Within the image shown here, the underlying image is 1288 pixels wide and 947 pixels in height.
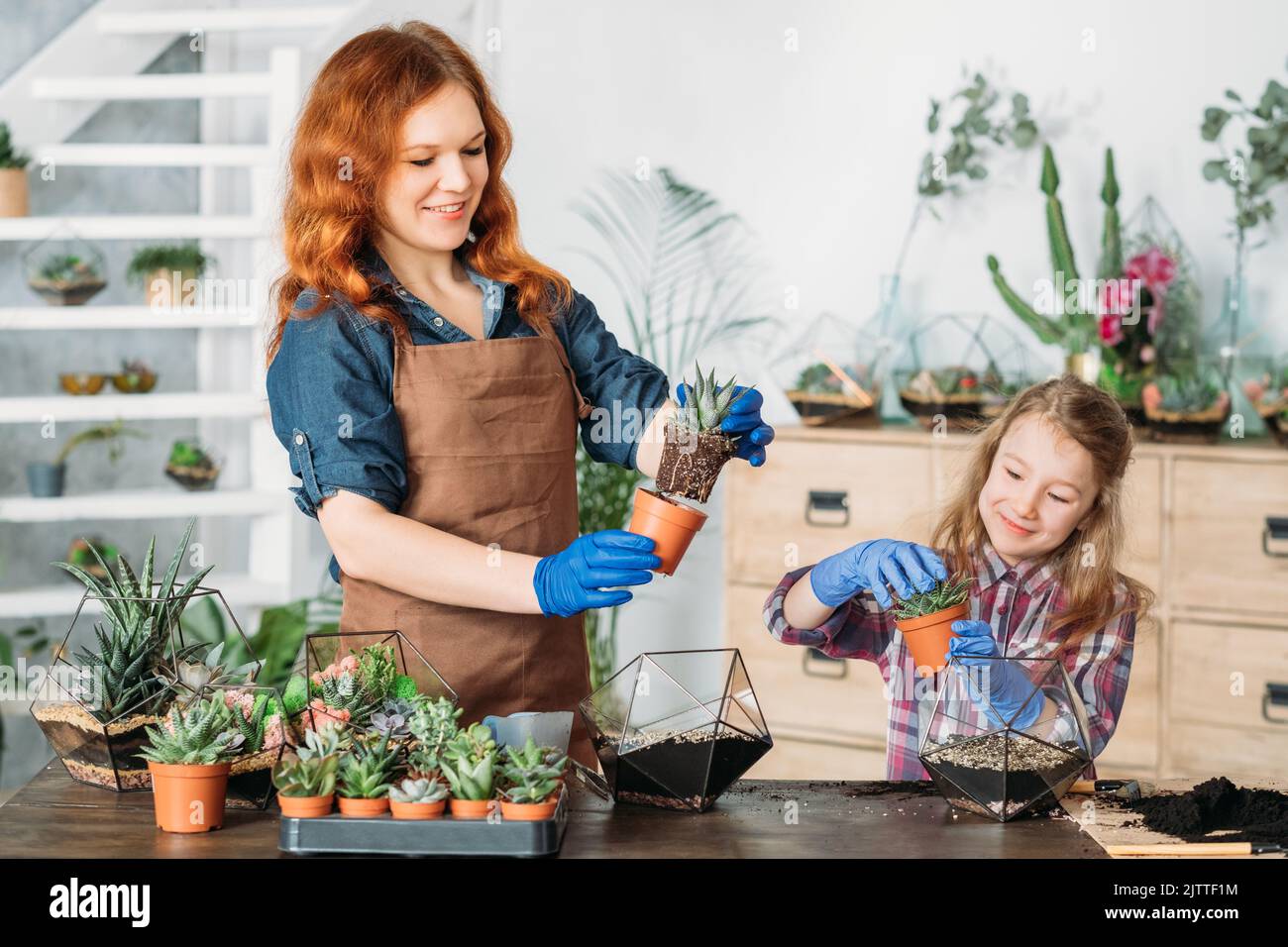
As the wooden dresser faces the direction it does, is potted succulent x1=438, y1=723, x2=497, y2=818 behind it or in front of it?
in front

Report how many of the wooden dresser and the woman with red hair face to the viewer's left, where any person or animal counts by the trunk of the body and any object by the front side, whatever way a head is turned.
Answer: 0

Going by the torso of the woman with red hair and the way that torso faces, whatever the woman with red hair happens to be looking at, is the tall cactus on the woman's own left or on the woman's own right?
on the woman's own left

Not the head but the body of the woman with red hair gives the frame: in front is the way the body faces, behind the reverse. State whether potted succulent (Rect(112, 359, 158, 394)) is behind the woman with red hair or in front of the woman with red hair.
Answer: behind

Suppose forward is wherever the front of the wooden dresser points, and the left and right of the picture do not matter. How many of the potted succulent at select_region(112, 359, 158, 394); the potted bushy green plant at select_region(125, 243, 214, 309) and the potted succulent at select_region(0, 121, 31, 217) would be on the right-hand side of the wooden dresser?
3

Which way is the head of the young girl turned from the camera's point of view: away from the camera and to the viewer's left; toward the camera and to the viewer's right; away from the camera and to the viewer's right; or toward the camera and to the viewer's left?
toward the camera and to the viewer's left

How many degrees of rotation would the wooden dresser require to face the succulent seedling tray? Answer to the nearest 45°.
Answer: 0° — it already faces it

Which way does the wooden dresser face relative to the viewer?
toward the camera

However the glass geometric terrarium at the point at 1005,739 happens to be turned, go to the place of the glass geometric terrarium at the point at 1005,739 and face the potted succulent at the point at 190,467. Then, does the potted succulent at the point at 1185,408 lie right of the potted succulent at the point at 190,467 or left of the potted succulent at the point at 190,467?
right

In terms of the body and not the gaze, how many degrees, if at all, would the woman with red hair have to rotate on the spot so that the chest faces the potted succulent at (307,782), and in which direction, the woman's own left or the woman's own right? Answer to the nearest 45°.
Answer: approximately 45° to the woman's own right

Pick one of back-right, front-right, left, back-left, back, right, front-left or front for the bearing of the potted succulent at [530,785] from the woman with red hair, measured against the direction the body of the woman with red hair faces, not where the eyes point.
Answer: front-right

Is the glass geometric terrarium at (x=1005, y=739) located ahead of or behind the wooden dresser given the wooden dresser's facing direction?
ahead

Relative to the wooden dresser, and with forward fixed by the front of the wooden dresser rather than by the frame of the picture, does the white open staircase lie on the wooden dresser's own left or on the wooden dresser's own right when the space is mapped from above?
on the wooden dresser's own right

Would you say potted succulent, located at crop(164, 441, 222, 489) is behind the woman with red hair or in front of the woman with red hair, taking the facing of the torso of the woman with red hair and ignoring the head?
behind

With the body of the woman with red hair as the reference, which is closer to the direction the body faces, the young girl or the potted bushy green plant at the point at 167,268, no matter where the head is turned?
the young girl

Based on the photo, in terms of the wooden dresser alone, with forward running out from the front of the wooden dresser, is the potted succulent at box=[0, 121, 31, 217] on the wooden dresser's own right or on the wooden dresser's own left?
on the wooden dresser's own right

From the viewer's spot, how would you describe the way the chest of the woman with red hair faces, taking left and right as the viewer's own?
facing the viewer and to the right of the viewer
